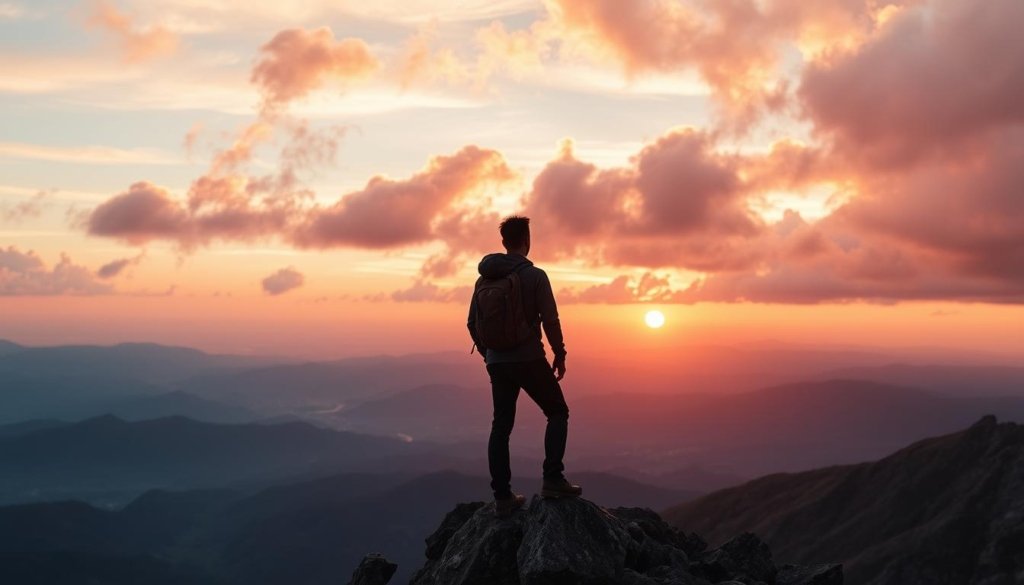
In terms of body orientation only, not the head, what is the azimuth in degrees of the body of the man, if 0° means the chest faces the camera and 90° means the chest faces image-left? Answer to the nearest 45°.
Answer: approximately 225°

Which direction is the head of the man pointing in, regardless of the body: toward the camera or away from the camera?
away from the camera

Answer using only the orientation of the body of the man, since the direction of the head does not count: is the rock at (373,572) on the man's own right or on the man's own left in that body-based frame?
on the man's own left
